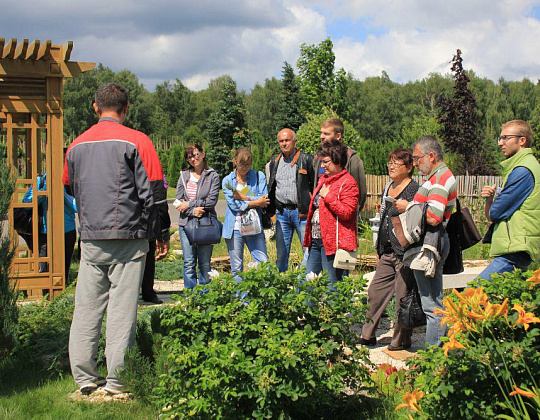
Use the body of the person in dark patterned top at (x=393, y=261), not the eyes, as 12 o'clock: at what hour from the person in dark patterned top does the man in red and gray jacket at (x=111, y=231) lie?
The man in red and gray jacket is roughly at 12 o'clock from the person in dark patterned top.

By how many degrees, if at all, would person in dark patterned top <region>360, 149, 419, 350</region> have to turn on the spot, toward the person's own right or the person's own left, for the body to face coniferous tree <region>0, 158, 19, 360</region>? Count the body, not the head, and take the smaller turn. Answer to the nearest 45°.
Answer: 0° — they already face it

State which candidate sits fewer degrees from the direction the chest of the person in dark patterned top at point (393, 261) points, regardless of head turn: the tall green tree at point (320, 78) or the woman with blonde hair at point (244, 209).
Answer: the woman with blonde hair

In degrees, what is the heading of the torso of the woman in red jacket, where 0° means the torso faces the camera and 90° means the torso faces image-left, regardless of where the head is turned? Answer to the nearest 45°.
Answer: approximately 45°

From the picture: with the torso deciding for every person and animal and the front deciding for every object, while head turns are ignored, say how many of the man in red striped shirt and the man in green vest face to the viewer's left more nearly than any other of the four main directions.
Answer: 2

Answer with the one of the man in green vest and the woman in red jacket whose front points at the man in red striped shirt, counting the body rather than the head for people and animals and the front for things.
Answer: the man in green vest

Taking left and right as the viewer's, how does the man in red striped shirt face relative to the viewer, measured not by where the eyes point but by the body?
facing to the left of the viewer

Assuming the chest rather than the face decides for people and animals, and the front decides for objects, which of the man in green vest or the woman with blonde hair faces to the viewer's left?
the man in green vest

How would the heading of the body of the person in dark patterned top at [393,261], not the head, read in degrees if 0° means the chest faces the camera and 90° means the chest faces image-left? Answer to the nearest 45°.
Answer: approximately 45°

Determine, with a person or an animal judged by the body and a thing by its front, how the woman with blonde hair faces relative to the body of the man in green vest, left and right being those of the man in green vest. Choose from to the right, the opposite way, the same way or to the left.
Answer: to the left

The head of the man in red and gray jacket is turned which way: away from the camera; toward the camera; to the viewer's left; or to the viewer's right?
away from the camera

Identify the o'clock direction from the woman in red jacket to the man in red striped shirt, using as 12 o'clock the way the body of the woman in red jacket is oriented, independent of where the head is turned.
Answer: The man in red striped shirt is roughly at 9 o'clock from the woman in red jacket.

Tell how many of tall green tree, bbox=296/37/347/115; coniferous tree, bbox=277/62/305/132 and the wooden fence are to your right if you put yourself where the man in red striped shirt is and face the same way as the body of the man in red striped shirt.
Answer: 3

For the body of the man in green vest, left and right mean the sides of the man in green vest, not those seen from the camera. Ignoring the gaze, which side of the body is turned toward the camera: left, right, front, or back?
left
